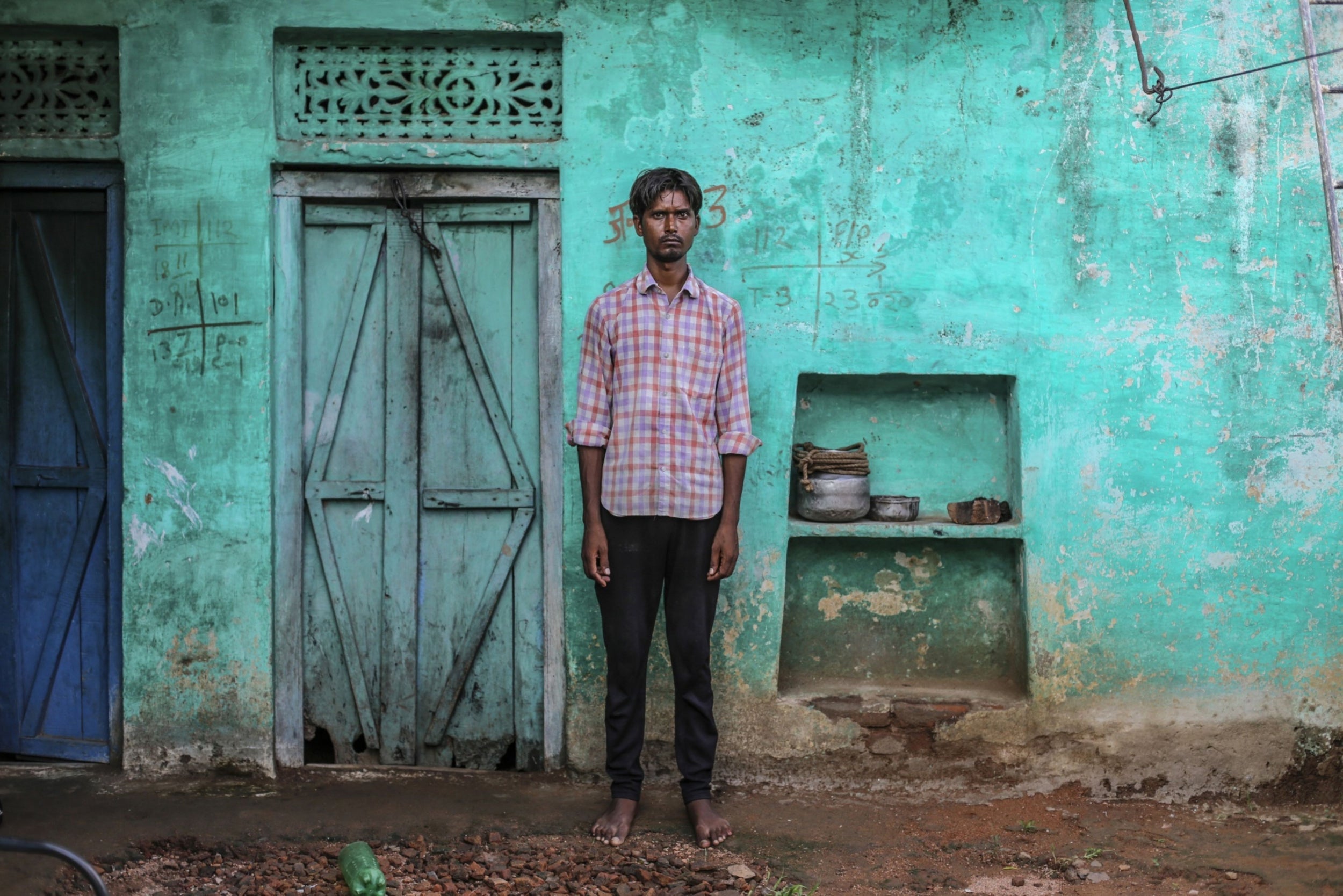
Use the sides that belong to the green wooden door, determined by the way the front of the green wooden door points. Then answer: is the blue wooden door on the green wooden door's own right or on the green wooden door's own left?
on the green wooden door's own right

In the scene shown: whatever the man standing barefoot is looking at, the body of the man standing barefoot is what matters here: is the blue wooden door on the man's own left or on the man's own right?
on the man's own right

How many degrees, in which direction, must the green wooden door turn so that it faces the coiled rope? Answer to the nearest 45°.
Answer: approximately 90° to its left

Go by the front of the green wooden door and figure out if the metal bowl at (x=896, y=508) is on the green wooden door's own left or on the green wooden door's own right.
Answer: on the green wooden door's own left

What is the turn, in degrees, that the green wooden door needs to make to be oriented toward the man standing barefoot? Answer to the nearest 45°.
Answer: approximately 45° to its left

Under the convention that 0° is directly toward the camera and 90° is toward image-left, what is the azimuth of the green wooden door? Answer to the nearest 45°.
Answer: approximately 0°

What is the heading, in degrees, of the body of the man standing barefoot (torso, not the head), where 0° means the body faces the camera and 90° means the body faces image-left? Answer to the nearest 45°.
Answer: approximately 0°
